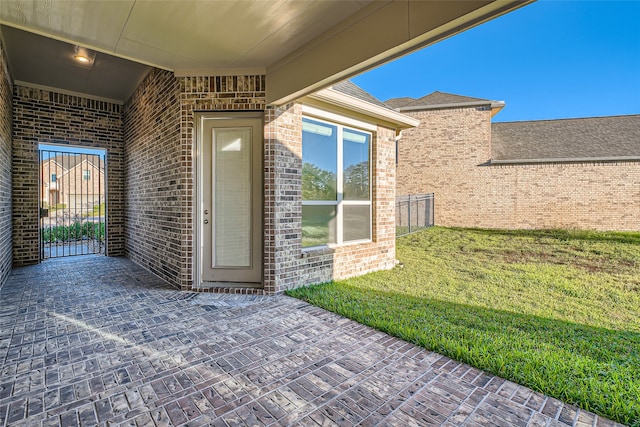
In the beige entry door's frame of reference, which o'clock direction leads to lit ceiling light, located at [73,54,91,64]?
The lit ceiling light is roughly at 4 o'clock from the beige entry door.

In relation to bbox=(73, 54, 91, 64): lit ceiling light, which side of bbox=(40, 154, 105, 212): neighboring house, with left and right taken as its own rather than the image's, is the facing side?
front

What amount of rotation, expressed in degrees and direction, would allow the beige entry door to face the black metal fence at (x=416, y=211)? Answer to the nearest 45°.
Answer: approximately 135° to its left

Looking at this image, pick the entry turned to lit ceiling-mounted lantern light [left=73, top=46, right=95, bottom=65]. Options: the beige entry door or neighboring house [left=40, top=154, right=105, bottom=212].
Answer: the neighboring house

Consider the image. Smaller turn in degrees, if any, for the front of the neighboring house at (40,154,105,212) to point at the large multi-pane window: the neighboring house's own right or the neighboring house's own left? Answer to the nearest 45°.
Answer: approximately 45° to the neighboring house's own left

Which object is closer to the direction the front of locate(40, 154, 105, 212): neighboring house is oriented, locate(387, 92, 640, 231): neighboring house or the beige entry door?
the beige entry door

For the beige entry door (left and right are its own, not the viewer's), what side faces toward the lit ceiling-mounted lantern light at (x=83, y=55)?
right

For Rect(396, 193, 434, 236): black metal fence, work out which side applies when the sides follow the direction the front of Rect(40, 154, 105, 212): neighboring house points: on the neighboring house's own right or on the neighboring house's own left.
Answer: on the neighboring house's own left

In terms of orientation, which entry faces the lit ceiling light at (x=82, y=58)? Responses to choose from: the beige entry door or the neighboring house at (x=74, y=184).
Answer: the neighboring house

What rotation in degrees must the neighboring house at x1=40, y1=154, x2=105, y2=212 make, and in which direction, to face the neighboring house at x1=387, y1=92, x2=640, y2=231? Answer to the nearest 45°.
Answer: approximately 90° to its left

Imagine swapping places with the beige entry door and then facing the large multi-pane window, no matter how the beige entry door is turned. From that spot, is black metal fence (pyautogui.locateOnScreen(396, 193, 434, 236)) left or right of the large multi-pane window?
left

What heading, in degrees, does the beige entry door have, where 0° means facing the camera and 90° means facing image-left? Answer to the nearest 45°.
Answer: approximately 0°

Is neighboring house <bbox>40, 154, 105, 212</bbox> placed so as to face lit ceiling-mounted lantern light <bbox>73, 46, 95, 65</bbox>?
yes
